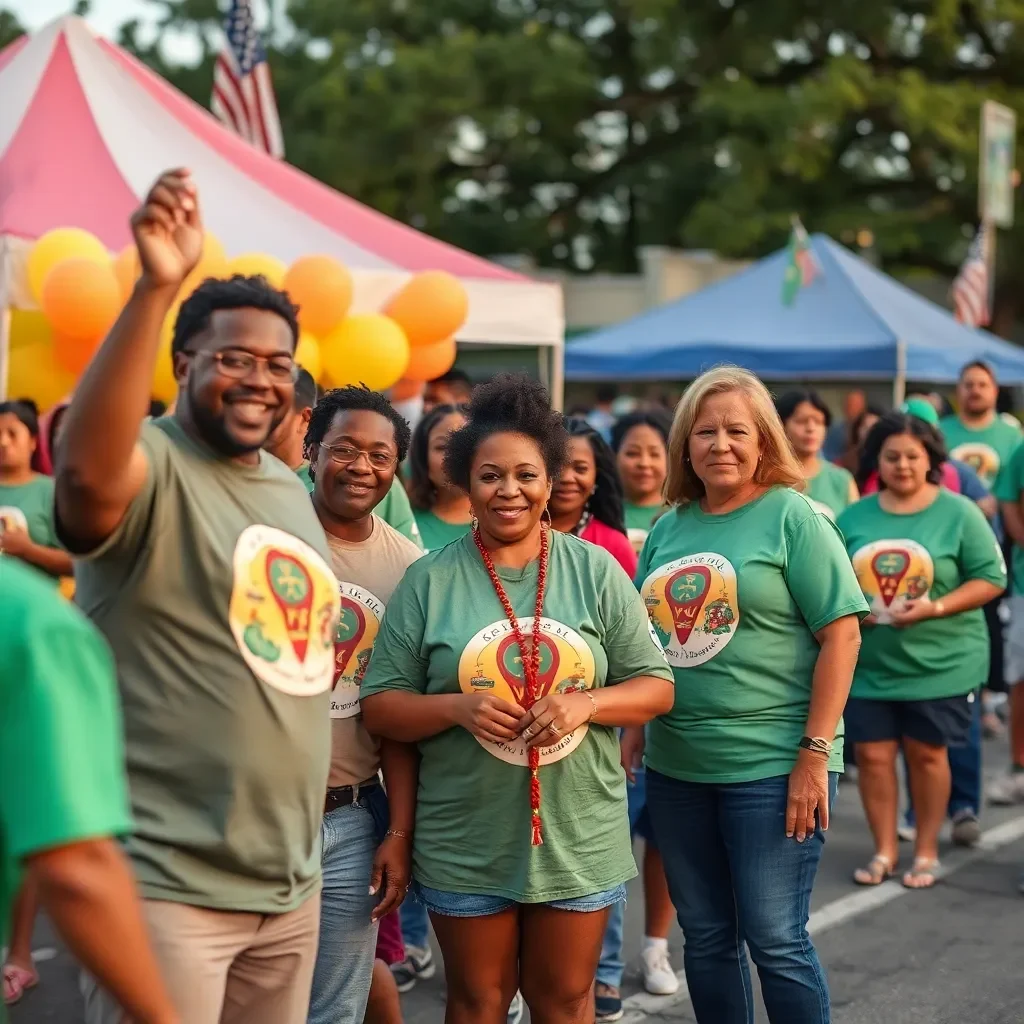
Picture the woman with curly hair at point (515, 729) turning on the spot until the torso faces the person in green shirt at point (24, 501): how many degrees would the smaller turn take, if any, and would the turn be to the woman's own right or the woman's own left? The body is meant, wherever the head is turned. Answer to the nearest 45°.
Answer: approximately 135° to the woman's own right

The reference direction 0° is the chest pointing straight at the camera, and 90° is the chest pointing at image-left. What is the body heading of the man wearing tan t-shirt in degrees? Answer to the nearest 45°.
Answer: approximately 0°

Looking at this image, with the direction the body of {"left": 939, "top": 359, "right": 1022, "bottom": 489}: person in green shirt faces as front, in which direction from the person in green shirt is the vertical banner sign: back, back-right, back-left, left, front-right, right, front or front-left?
back

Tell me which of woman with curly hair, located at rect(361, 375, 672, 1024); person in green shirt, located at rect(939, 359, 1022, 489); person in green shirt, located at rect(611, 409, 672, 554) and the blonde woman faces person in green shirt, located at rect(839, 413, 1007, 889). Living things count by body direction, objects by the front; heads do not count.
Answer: person in green shirt, located at rect(939, 359, 1022, 489)

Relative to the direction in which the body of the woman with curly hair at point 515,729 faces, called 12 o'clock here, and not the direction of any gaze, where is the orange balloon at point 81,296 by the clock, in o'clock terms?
The orange balloon is roughly at 5 o'clock from the woman with curly hair.

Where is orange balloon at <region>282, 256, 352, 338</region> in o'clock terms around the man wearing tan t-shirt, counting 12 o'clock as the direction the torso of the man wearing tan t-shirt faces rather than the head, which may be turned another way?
The orange balloon is roughly at 6 o'clock from the man wearing tan t-shirt.

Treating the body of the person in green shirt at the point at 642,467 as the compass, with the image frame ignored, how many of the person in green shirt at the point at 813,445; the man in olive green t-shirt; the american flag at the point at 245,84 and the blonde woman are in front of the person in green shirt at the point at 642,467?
2
